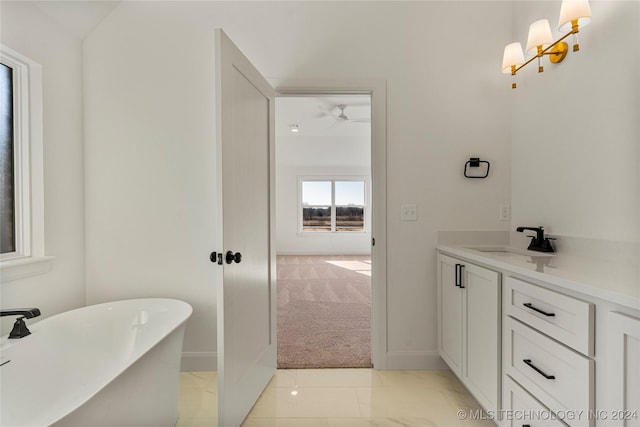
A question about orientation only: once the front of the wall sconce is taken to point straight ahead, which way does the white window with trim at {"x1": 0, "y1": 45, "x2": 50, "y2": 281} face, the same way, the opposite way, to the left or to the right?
the opposite way

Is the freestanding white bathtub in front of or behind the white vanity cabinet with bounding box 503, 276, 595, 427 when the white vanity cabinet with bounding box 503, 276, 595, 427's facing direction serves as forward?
in front

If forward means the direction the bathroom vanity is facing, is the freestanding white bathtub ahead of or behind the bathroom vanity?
ahead

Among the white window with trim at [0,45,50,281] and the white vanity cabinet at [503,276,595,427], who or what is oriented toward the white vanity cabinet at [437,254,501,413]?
the white window with trim

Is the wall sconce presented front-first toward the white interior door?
yes

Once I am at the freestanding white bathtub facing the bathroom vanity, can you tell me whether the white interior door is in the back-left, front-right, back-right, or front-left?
front-left

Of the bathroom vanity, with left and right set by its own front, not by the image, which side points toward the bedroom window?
right

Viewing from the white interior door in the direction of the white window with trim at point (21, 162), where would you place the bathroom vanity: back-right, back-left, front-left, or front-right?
back-left

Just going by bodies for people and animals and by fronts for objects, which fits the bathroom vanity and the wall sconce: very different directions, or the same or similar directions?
same or similar directions

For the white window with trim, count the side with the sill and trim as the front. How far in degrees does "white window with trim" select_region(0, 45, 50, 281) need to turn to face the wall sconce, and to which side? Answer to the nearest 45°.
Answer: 0° — it already faces it

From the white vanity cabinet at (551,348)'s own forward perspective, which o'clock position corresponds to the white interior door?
The white interior door is roughly at 1 o'clock from the white vanity cabinet.

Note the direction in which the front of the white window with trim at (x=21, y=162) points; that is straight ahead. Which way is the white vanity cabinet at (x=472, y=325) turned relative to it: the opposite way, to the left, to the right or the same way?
the opposite way

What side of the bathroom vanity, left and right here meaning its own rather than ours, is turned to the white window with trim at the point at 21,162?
front

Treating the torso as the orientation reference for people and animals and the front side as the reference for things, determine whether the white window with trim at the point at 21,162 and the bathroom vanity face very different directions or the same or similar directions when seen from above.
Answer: very different directions

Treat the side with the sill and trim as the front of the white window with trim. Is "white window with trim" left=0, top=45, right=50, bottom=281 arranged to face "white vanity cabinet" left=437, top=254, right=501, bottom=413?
yes

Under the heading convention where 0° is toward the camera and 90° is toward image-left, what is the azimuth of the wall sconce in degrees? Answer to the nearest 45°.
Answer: approximately 45°

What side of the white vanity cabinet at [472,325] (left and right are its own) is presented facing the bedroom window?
right

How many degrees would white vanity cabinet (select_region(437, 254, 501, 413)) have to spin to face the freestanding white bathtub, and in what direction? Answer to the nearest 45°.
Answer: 0° — it already faces it

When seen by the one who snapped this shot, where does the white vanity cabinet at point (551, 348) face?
facing the viewer and to the left of the viewer
